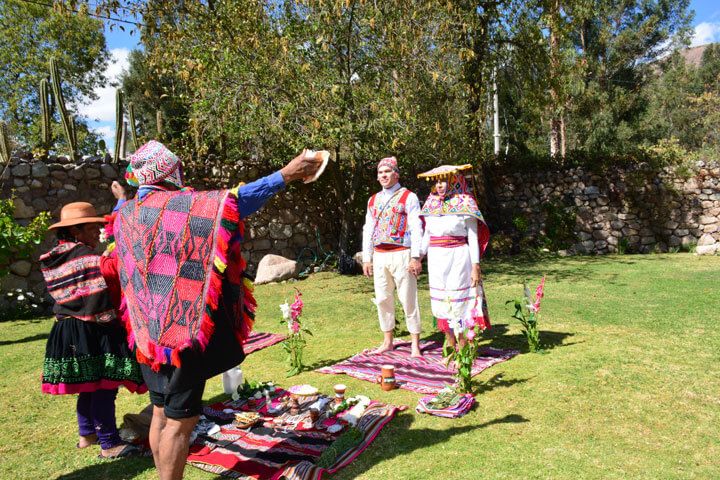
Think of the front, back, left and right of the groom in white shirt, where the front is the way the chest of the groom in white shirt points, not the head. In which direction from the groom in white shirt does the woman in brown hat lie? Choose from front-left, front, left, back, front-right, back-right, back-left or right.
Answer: front

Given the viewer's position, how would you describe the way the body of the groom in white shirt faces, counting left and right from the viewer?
facing the viewer and to the left of the viewer

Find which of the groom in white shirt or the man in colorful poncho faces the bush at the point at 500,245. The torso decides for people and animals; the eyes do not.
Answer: the man in colorful poncho

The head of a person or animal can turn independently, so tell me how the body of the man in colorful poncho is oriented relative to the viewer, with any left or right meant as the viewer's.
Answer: facing away from the viewer and to the right of the viewer

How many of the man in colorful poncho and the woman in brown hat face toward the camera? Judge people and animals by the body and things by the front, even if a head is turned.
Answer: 0

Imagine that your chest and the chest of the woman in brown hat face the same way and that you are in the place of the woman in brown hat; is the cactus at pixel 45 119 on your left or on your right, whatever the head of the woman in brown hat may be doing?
on your left

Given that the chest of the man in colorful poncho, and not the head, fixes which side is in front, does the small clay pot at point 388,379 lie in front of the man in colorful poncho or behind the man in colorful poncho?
in front

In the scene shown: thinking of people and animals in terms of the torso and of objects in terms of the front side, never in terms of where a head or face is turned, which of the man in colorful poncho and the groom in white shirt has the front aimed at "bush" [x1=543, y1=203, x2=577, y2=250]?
the man in colorful poncho

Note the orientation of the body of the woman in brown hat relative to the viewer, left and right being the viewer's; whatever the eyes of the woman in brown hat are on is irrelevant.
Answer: facing away from the viewer and to the right of the viewer

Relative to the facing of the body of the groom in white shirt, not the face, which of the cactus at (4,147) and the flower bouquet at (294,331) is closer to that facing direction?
the flower bouquet

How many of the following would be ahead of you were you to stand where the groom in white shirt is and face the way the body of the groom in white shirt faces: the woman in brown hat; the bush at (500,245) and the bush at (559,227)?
1

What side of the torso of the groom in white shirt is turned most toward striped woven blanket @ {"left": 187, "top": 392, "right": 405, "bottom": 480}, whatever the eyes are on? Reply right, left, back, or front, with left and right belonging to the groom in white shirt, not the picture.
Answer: front

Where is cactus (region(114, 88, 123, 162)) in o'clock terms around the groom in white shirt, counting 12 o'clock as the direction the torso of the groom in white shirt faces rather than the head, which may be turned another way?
The cactus is roughly at 3 o'clock from the groom in white shirt.

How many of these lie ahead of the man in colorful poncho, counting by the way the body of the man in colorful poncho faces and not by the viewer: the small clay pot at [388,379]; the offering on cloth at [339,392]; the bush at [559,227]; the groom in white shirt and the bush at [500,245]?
5

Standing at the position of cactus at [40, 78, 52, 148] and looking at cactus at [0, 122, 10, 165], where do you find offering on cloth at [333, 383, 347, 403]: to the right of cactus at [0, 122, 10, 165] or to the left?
left

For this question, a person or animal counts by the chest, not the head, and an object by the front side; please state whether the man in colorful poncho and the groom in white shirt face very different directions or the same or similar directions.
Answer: very different directions

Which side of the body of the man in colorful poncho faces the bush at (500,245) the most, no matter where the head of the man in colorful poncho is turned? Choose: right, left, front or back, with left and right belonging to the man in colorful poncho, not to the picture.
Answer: front

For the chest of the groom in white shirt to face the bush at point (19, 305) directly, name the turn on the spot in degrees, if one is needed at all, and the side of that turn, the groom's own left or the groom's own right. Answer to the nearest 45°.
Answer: approximately 90° to the groom's own right

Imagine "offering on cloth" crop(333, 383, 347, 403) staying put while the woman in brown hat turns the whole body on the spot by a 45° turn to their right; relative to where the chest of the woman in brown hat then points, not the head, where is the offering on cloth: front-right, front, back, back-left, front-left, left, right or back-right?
front

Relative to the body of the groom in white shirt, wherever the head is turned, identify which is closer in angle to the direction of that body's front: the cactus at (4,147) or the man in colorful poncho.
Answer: the man in colorful poncho
